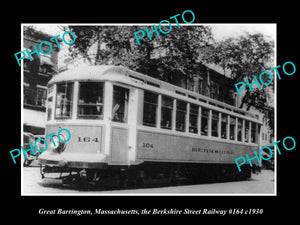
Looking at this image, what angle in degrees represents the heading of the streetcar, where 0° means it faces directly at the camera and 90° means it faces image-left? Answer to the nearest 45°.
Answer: approximately 45°

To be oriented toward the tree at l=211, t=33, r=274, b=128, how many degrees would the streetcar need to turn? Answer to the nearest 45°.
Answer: approximately 180°
